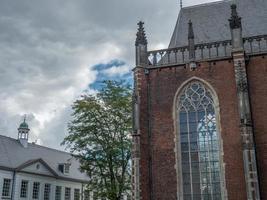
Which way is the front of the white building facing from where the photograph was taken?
facing the viewer and to the right of the viewer

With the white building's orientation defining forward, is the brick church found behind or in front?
in front
